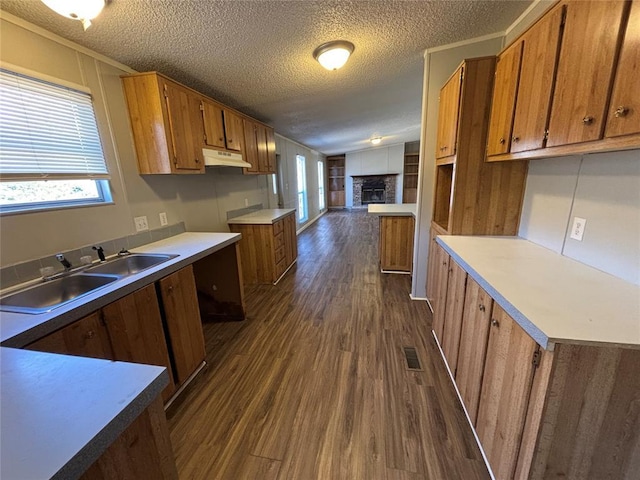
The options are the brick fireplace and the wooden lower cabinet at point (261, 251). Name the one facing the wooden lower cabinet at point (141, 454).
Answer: the brick fireplace

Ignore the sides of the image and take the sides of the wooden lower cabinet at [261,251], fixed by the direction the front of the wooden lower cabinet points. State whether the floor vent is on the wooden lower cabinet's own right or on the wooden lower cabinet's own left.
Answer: on the wooden lower cabinet's own right

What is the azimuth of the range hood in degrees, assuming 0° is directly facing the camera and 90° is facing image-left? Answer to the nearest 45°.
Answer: approximately 315°

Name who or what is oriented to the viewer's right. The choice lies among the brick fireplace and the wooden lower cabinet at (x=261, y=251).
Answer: the wooden lower cabinet

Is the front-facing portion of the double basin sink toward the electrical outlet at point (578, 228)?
yes

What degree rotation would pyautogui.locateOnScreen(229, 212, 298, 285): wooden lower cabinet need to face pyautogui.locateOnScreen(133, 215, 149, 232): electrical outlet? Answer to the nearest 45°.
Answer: approximately 135° to its right

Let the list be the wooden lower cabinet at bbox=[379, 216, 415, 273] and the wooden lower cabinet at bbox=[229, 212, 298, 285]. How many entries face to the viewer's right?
1

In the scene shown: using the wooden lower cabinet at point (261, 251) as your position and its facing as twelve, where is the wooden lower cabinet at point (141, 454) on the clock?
the wooden lower cabinet at point (141, 454) is roughly at 3 o'clock from the wooden lower cabinet at point (261, 251).

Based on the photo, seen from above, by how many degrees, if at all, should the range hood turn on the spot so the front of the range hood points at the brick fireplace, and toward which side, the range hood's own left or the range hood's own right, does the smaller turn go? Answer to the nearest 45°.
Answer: approximately 90° to the range hood's own left

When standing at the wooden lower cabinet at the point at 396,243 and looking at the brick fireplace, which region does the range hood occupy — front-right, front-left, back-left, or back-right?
back-left

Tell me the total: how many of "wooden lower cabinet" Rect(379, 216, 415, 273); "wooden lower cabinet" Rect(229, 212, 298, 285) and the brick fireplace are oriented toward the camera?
2

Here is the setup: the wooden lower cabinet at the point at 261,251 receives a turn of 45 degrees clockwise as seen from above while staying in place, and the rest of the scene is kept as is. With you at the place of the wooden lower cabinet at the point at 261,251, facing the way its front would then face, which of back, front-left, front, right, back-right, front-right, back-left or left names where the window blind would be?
right

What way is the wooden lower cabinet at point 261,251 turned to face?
to the viewer's right

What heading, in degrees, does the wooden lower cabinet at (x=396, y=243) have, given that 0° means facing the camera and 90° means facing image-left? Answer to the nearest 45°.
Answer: approximately 0°
